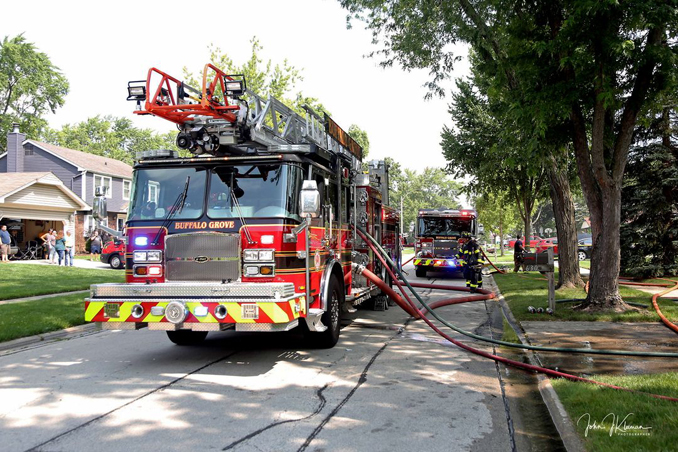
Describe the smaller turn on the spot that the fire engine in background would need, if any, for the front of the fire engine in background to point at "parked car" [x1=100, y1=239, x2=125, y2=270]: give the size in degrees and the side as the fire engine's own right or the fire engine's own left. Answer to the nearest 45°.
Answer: approximately 90° to the fire engine's own right

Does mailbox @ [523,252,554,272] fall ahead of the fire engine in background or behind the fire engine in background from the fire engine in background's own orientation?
ahead

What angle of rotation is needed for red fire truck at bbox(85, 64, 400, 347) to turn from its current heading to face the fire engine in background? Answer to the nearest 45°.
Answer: approximately 135° to its left

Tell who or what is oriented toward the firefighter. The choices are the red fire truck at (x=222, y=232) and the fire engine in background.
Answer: the fire engine in background

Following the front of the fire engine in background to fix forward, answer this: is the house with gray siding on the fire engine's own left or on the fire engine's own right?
on the fire engine's own right

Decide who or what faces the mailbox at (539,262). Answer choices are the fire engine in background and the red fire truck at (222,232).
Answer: the fire engine in background

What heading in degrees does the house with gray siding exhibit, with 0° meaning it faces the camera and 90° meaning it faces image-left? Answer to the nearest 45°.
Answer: approximately 315°

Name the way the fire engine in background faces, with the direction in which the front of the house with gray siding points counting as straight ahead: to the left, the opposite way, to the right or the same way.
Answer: to the right

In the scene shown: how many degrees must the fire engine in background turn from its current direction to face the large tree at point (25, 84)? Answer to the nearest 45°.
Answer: approximately 135° to its right

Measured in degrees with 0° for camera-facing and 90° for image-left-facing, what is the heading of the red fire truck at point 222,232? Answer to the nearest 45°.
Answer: approximately 0°
